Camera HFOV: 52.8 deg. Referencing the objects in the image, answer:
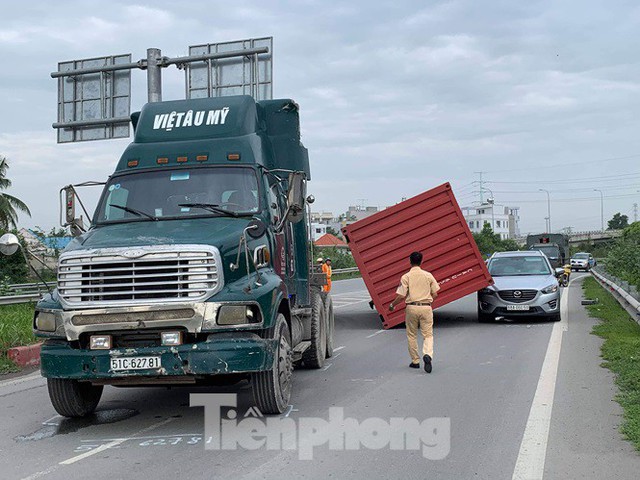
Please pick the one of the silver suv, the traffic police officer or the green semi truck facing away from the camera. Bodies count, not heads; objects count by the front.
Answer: the traffic police officer

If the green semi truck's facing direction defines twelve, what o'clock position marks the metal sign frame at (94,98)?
The metal sign frame is roughly at 4 o'clock from the green semi truck.

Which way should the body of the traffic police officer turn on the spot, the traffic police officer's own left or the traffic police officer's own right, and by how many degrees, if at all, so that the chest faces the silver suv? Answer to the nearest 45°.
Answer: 0° — they already face it

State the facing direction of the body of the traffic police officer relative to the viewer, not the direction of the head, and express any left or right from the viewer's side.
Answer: facing away from the viewer

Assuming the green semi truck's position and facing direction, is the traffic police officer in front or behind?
behind

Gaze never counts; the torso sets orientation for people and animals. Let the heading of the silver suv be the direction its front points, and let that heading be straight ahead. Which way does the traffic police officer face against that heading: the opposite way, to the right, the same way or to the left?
the opposite way

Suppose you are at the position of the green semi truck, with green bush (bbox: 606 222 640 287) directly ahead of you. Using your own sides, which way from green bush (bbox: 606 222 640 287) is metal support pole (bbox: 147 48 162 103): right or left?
left

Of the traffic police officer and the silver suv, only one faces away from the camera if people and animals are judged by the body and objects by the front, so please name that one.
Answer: the traffic police officer
